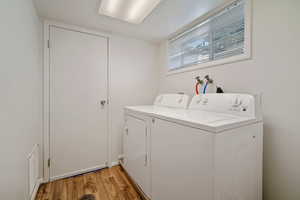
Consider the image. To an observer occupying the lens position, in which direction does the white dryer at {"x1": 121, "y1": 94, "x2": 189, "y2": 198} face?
facing the viewer and to the left of the viewer

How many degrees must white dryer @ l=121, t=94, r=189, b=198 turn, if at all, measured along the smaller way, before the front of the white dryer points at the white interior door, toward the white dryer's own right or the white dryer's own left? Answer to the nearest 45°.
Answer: approximately 45° to the white dryer's own right

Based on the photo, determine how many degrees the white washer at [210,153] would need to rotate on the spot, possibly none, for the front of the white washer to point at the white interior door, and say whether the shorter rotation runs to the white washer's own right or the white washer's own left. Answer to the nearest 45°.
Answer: approximately 45° to the white washer's own right
